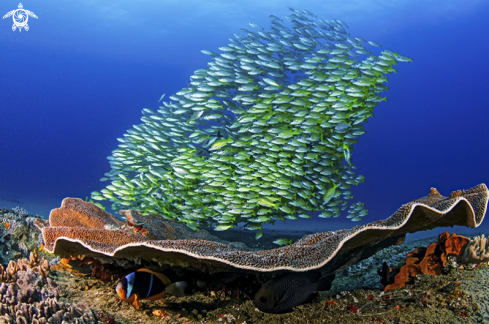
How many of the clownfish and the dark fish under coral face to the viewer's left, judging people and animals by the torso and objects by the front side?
2

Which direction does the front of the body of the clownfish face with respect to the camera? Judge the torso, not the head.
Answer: to the viewer's left

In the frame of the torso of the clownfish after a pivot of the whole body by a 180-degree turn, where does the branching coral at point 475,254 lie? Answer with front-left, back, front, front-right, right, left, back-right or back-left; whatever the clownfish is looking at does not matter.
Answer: front

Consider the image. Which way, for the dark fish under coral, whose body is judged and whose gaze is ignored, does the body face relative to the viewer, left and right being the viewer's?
facing to the left of the viewer

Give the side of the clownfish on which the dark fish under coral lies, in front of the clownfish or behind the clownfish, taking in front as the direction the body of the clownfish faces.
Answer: behind

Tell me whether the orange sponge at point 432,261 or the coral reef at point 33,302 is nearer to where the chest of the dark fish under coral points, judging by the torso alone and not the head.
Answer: the coral reef

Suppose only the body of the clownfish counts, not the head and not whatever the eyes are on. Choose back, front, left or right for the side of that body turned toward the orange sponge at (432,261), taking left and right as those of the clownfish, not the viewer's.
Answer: back

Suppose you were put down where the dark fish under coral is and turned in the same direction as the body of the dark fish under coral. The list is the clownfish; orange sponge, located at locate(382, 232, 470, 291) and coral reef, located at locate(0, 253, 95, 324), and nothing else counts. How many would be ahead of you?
2

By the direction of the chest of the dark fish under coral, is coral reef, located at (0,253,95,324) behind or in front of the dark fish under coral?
in front

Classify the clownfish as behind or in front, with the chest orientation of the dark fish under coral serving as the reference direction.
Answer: in front

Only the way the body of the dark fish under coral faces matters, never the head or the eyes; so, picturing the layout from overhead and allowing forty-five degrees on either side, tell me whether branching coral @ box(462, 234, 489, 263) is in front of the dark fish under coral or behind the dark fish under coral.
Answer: behind
